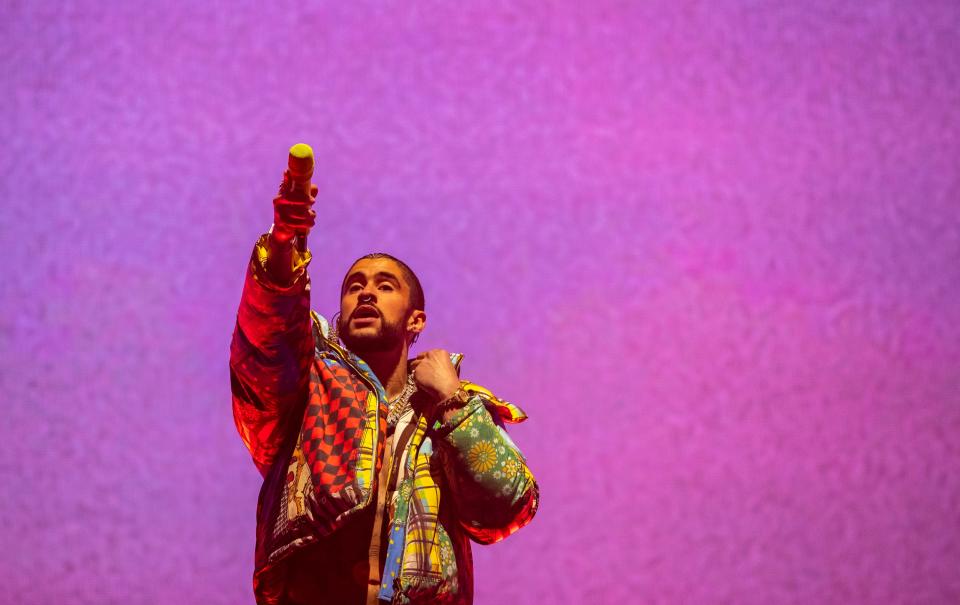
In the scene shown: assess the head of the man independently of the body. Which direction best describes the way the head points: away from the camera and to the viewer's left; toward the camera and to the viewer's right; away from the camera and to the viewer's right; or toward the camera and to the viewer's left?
toward the camera and to the viewer's left

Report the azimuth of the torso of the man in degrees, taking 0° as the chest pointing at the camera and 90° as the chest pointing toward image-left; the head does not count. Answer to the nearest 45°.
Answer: approximately 0°
